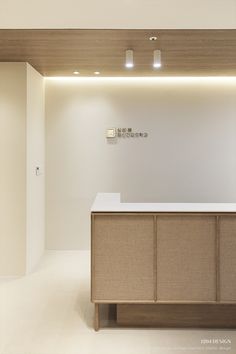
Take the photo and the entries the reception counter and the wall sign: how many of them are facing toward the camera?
2

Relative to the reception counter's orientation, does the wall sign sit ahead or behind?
behind

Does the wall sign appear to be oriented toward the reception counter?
yes

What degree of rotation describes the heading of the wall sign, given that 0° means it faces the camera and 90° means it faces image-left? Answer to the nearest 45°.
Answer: approximately 0°

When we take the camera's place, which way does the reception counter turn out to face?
facing the viewer
